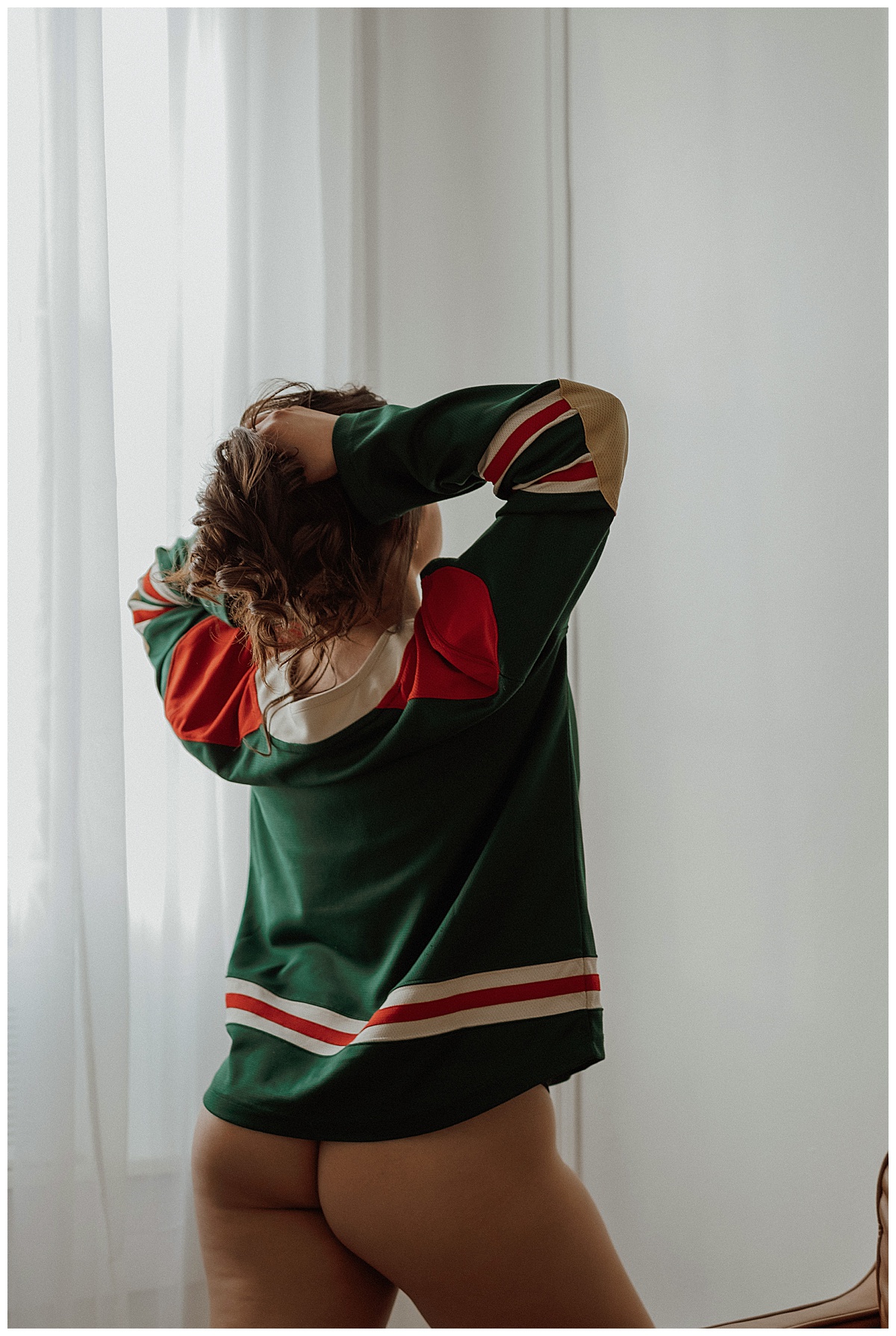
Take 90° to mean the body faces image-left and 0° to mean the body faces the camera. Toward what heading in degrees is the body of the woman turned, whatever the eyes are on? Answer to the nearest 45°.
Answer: approximately 225°
